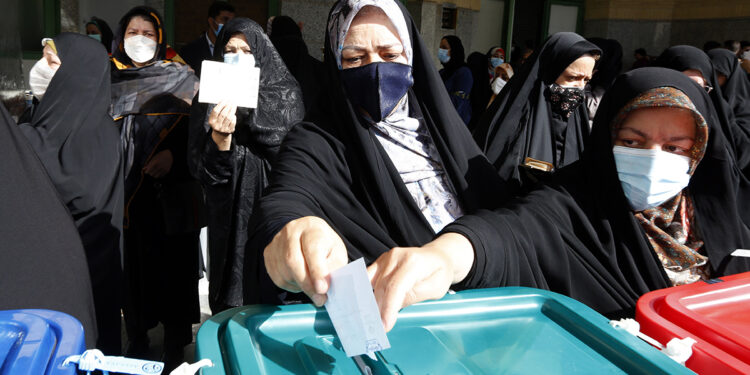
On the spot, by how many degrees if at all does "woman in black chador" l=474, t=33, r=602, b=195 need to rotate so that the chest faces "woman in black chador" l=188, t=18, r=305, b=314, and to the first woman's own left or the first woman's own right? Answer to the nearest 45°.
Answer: approximately 135° to the first woman's own right

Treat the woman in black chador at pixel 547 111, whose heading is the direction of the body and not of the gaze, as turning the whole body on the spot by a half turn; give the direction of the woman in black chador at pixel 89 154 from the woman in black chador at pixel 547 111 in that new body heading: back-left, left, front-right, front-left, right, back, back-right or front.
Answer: left

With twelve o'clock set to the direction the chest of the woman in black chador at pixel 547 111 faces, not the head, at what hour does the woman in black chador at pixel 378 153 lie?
the woman in black chador at pixel 378 153 is roughly at 2 o'clock from the woman in black chador at pixel 547 111.

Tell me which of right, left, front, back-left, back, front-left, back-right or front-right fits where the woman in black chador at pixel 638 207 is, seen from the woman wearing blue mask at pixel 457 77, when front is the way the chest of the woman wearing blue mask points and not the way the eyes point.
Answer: left

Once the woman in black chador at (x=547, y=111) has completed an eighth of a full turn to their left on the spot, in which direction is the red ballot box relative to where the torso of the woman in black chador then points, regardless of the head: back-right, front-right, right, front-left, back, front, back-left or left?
right
